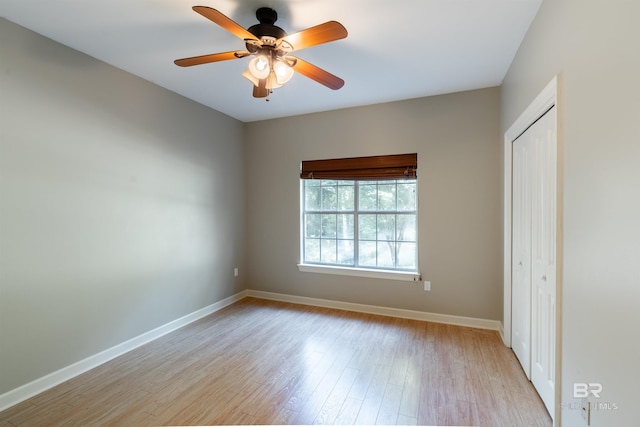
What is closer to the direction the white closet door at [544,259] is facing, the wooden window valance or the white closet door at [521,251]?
the wooden window valance

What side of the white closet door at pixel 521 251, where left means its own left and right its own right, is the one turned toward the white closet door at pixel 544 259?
left

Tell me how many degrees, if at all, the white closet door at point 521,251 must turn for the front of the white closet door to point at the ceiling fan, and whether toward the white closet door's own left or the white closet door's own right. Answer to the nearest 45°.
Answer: approximately 45° to the white closet door's own left

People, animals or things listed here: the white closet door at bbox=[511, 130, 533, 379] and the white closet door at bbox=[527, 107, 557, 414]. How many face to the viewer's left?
2

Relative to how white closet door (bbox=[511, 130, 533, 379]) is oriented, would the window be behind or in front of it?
in front

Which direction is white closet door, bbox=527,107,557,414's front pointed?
to the viewer's left

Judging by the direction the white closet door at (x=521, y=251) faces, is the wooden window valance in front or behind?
in front

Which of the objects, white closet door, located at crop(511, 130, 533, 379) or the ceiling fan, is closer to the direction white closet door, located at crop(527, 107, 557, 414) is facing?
the ceiling fan

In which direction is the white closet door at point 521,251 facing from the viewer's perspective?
to the viewer's left

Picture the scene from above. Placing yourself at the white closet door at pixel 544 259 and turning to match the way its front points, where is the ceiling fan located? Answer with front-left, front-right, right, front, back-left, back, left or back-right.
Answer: front-left

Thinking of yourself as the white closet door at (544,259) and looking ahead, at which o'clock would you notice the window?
The window is roughly at 1 o'clock from the white closet door.
